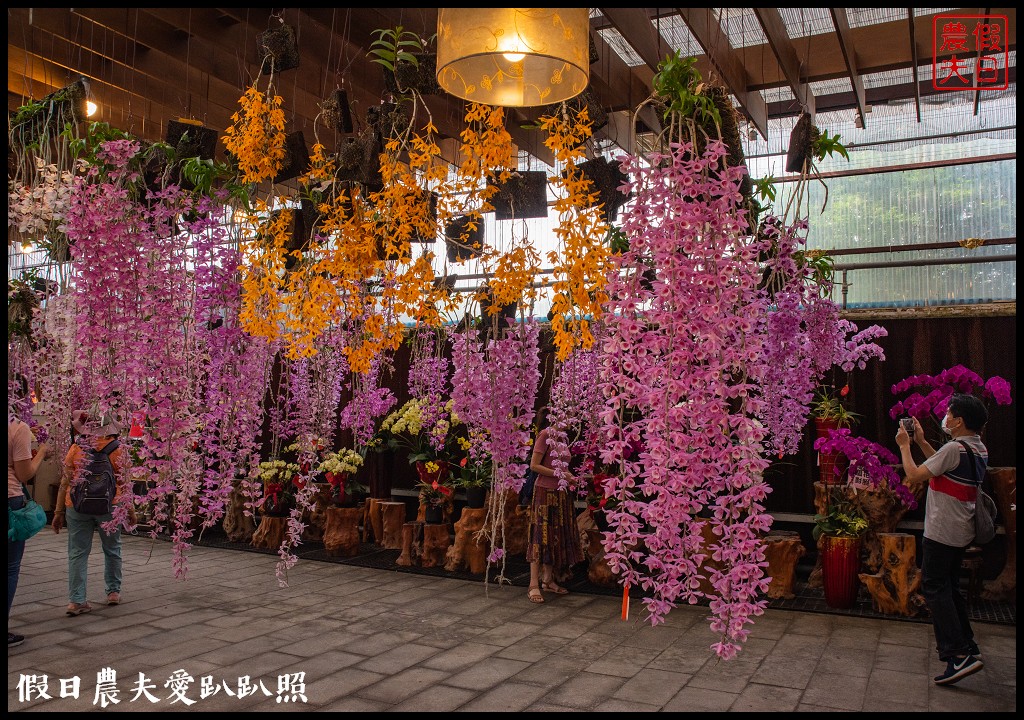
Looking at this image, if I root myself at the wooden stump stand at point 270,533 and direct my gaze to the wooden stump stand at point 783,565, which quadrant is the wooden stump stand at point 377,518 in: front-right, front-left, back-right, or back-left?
front-left

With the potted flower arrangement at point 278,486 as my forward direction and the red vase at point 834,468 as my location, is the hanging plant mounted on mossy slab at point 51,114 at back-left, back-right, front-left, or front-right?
front-left

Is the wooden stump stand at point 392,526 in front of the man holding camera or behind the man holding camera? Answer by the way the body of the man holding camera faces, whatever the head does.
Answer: in front

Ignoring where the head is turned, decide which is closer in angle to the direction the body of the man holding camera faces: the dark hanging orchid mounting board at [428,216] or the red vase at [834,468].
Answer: the dark hanging orchid mounting board

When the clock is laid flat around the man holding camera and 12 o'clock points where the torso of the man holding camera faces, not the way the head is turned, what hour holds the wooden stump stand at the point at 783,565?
The wooden stump stand is roughly at 2 o'clock from the man holding camera.

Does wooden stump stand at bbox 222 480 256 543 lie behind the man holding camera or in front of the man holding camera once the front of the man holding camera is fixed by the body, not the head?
in front

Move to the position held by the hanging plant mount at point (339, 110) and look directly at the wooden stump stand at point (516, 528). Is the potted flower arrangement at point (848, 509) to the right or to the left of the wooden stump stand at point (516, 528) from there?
right

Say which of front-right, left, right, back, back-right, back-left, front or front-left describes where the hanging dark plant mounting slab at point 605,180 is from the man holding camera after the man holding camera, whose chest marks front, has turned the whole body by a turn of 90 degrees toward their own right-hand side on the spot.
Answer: back-left

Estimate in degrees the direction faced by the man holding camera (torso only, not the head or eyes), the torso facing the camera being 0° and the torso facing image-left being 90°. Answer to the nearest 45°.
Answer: approximately 90°

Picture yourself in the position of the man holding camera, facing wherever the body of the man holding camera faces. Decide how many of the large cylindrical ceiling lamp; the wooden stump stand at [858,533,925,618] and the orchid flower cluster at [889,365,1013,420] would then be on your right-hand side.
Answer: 2
